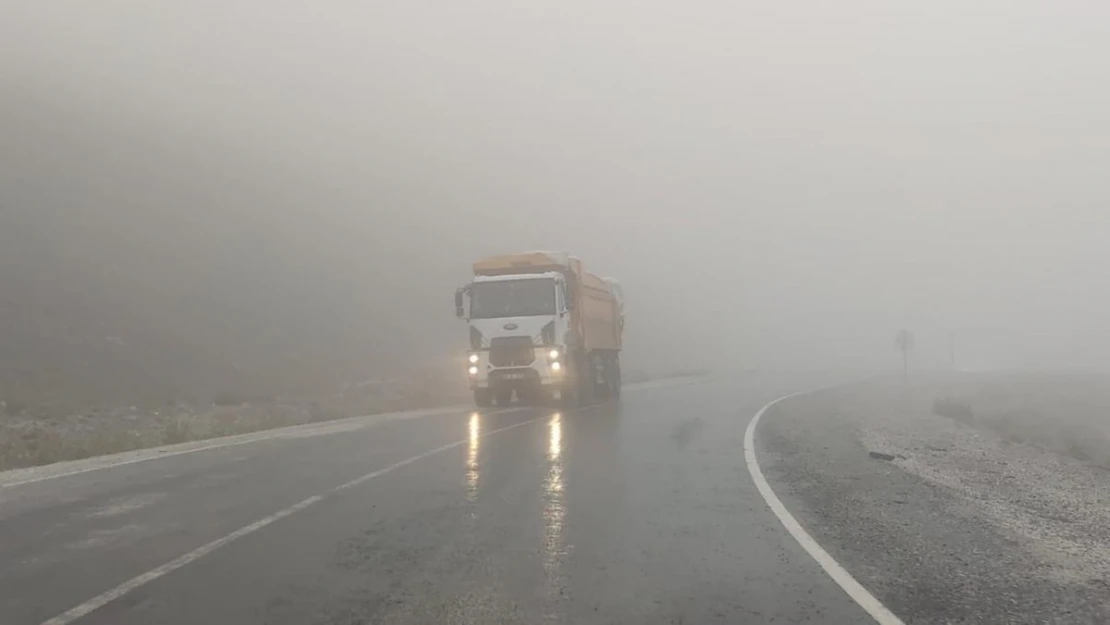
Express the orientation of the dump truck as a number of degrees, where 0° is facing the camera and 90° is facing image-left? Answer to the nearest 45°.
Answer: approximately 0°
